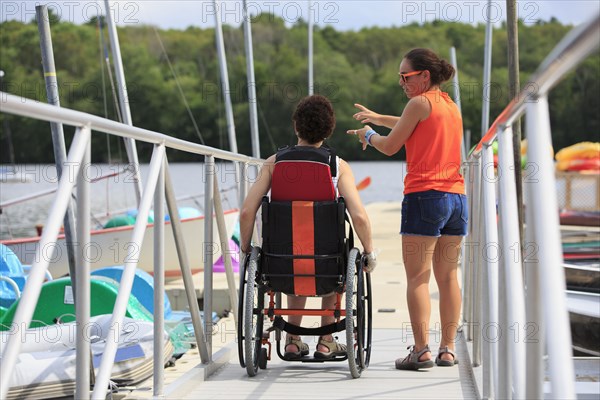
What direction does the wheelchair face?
away from the camera

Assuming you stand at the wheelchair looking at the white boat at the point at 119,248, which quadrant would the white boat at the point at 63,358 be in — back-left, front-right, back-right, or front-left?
front-left

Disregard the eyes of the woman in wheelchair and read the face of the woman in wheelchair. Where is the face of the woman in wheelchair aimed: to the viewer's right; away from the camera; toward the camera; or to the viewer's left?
away from the camera

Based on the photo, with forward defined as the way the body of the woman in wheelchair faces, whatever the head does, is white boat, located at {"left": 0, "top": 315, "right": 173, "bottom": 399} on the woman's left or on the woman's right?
on the woman's left

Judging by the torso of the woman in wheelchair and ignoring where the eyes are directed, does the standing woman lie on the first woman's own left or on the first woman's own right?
on the first woman's own right

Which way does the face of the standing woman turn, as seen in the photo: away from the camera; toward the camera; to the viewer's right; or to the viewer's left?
to the viewer's left

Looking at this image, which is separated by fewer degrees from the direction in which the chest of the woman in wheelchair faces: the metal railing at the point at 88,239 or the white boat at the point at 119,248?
the white boat

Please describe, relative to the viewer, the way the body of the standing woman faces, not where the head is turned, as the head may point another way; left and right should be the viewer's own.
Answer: facing away from the viewer and to the left of the viewer

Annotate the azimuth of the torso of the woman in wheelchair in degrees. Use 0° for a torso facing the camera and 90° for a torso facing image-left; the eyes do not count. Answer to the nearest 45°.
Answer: approximately 180°

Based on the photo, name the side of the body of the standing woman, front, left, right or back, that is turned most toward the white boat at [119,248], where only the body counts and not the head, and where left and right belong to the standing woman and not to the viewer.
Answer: front

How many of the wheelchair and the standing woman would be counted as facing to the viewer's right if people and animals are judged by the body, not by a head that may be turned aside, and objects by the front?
0

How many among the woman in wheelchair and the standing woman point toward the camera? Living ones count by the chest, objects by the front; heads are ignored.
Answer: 0
